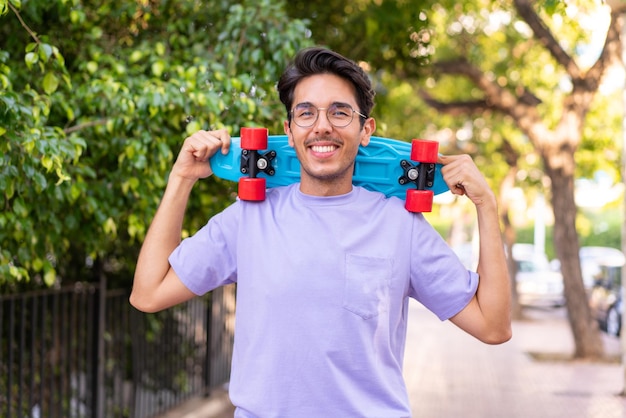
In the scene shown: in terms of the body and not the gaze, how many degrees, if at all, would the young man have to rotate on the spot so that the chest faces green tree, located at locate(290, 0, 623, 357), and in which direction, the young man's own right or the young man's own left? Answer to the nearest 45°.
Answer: approximately 180°

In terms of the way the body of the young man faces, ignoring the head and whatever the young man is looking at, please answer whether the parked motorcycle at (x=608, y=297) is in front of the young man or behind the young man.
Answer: behind

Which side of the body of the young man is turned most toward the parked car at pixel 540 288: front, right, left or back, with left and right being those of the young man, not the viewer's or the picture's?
back

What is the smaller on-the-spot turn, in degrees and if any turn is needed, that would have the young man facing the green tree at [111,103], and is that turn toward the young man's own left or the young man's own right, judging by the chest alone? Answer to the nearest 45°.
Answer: approximately 135° to the young man's own right

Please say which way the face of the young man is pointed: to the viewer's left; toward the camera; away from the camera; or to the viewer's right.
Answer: toward the camera

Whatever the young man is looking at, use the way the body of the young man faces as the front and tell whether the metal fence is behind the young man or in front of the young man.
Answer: behind

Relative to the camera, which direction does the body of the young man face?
toward the camera
